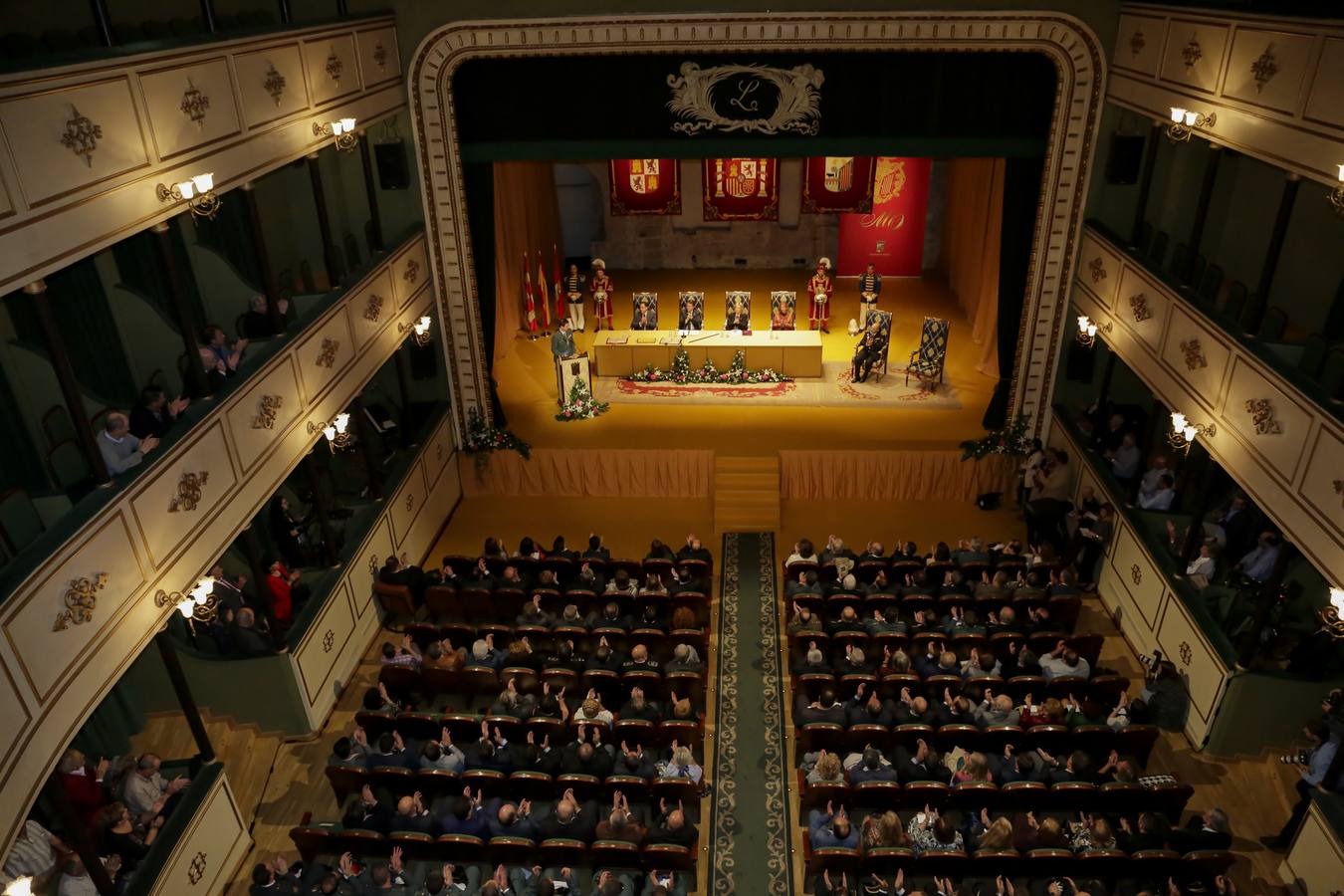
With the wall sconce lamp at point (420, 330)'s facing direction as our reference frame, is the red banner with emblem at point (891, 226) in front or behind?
in front

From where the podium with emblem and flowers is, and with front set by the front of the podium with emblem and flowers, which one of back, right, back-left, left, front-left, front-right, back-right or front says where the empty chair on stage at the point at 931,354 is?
left

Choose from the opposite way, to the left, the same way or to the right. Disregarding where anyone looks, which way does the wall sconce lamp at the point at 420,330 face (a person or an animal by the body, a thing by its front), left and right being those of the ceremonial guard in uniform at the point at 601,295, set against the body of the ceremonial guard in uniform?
to the left

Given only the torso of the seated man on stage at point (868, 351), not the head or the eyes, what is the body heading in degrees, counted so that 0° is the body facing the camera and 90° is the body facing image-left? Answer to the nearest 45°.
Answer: approximately 45°

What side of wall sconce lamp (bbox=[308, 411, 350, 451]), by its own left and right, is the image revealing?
right

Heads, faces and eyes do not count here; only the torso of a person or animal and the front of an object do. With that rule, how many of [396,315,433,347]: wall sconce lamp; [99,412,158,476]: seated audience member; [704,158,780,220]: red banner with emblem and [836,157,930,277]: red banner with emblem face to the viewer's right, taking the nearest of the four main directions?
2

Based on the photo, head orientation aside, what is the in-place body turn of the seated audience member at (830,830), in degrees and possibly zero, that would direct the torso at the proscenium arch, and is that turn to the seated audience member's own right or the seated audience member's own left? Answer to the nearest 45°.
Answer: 0° — they already face it

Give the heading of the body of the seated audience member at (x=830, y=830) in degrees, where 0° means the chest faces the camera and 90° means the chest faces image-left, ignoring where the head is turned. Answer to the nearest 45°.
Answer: approximately 180°

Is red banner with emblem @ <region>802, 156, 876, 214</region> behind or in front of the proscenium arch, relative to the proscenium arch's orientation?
behind

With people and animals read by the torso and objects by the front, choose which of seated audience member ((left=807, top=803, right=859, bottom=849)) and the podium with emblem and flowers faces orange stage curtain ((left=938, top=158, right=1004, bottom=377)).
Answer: the seated audience member

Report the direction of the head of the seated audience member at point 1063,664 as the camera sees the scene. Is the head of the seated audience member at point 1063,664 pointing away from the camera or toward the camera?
away from the camera

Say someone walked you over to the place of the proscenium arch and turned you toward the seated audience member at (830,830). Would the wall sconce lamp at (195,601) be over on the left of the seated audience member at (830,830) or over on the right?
right

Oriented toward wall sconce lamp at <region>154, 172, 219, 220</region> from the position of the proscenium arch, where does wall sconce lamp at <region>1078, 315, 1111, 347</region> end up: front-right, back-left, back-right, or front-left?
back-left

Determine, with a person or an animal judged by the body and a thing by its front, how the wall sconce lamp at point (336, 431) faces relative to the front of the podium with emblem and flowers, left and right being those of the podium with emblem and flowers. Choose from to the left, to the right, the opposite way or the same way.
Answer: to the left
